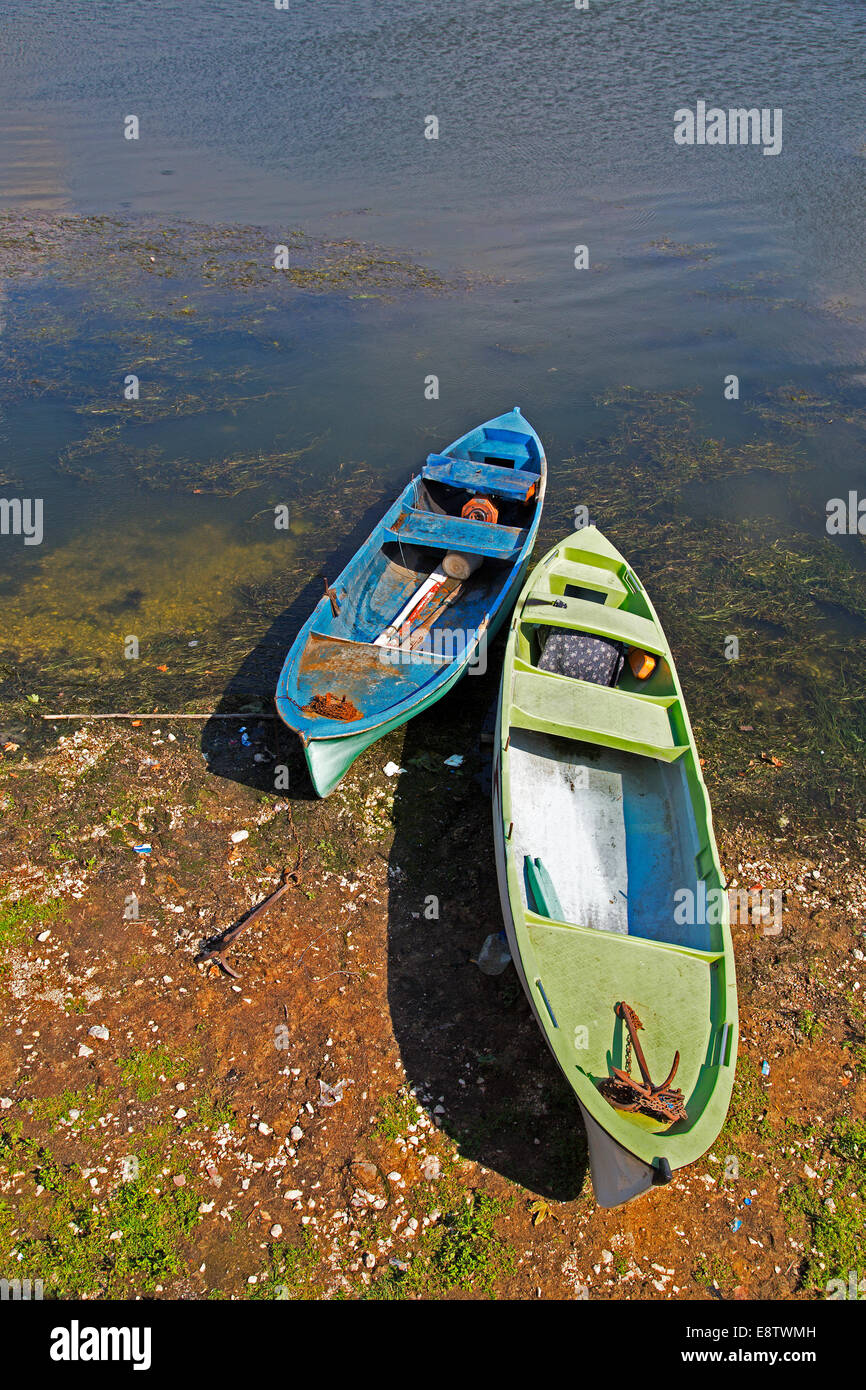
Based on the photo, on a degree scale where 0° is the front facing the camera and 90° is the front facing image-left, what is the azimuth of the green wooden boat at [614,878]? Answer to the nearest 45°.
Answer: approximately 0°

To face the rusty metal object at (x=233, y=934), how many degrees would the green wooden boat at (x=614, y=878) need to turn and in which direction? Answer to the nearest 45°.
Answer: approximately 90° to its right

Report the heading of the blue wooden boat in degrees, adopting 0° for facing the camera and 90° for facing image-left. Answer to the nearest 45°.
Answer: approximately 45°

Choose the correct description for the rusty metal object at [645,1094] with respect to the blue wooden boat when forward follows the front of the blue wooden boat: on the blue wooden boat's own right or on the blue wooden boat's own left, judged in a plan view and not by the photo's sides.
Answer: on the blue wooden boat's own left

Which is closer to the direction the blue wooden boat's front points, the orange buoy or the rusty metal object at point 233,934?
the rusty metal object
